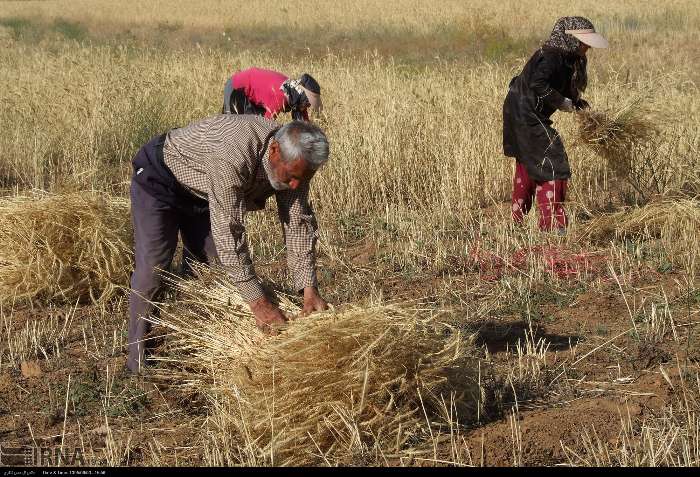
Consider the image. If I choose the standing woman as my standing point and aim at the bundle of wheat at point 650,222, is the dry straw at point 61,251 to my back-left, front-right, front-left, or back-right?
back-right

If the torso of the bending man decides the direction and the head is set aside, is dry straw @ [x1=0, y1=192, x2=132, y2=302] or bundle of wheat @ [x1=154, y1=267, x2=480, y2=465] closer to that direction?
the bundle of wheat

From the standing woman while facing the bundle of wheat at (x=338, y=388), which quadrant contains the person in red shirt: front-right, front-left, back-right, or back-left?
front-right

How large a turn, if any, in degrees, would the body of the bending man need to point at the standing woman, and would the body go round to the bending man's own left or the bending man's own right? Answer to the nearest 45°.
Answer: approximately 90° to the bending man's own left

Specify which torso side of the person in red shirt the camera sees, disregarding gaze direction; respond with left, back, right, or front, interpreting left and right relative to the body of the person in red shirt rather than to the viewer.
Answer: right

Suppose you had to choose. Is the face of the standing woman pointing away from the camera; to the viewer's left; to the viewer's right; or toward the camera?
to the viewer's right

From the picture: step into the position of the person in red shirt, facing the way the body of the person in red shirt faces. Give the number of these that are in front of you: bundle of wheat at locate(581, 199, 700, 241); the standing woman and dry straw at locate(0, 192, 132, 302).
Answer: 2

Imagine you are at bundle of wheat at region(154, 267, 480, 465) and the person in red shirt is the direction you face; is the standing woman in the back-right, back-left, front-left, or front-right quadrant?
front-right

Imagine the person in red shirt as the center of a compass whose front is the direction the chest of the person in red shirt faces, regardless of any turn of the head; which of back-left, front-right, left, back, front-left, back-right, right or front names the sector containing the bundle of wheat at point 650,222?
front

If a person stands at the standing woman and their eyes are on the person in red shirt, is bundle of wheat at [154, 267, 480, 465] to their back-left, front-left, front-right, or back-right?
front-left

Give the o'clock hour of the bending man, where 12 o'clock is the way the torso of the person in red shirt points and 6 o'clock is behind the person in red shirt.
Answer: The bending man is roughly at 3 o'clock from the person in red shirt.

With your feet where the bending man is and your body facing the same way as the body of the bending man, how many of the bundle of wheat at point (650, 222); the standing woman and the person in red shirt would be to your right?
0

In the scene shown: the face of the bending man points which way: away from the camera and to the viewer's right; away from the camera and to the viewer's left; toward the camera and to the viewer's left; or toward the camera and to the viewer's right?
toward the camera and to the viewer's right

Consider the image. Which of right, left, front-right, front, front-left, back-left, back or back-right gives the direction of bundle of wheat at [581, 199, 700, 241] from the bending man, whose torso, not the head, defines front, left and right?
left

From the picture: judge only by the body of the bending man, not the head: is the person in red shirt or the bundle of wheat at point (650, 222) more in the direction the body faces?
the bundle of wheat

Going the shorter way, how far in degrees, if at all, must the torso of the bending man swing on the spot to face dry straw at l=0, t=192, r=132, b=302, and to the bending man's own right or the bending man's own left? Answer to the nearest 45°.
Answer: approximately 180°

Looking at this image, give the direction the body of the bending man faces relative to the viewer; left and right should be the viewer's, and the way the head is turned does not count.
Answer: facing the viewer and to the right of the viewer

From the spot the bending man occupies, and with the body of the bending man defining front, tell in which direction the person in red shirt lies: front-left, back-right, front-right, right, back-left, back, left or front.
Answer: back-left

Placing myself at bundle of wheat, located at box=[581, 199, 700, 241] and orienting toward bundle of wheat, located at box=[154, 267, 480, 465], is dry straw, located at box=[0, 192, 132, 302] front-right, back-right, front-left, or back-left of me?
front-right
